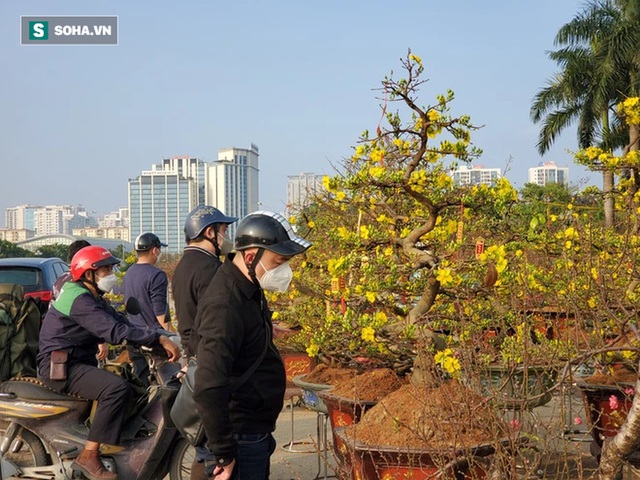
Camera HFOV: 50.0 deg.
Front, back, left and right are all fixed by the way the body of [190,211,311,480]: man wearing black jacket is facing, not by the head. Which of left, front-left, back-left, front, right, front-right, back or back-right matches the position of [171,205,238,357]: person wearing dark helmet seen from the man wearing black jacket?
left

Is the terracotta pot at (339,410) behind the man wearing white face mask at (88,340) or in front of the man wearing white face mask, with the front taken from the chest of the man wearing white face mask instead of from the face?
in front

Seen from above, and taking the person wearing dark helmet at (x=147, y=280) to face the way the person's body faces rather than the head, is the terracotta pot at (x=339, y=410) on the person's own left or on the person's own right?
on the person's own right

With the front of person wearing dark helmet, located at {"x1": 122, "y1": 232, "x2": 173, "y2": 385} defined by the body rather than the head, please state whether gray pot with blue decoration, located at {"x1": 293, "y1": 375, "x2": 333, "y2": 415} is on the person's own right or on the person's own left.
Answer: on the person's own right

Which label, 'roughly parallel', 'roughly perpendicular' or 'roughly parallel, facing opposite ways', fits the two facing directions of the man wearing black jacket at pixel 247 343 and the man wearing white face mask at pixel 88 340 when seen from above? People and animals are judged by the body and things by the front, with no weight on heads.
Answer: roughly parallel

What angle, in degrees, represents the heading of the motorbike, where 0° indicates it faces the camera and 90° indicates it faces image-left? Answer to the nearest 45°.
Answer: approximately 270°

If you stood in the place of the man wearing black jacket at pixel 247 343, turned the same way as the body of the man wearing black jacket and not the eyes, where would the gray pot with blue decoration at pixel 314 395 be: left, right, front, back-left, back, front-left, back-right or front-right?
left

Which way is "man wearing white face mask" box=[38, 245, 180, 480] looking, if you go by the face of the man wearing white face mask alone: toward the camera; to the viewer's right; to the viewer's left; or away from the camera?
to the viewer's right

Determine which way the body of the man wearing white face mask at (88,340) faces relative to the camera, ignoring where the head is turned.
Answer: to the viewer's right

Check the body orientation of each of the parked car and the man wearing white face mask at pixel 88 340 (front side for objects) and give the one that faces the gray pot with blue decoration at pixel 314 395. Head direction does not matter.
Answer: the man wearing white face mask

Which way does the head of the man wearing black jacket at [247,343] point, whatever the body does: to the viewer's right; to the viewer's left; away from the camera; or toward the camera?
to the viewer's right

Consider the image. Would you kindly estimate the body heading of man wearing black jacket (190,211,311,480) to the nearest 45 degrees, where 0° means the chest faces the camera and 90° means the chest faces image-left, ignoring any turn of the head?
approximately 270°

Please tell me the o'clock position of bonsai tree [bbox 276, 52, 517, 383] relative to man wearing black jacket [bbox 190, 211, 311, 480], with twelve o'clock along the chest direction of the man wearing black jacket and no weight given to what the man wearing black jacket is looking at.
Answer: The bonsai tree is roughly at 10 o'clock from the man wearing black jacket.
